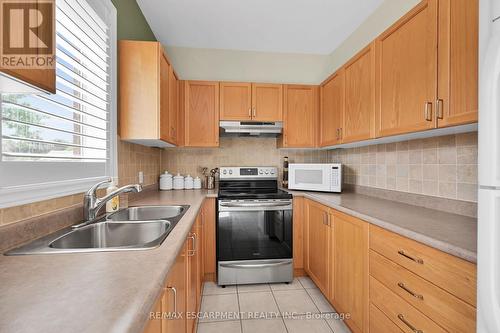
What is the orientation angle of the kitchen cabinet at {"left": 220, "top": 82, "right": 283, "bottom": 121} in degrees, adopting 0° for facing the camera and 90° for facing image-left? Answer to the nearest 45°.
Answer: approximately 0°

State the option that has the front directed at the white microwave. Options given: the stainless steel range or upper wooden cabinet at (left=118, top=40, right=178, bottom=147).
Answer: the upper wooden cabinet

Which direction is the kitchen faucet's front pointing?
to the viewer's right

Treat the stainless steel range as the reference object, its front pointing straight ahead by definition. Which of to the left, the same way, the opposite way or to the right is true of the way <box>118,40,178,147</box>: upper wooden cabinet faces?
to the left

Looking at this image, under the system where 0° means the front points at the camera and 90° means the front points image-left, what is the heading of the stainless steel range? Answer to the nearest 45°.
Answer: approximately 0°

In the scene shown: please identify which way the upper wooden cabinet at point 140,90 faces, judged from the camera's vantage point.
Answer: facing to the right of the viewer

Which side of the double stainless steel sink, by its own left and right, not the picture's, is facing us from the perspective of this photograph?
right

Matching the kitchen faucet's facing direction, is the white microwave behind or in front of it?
in front
